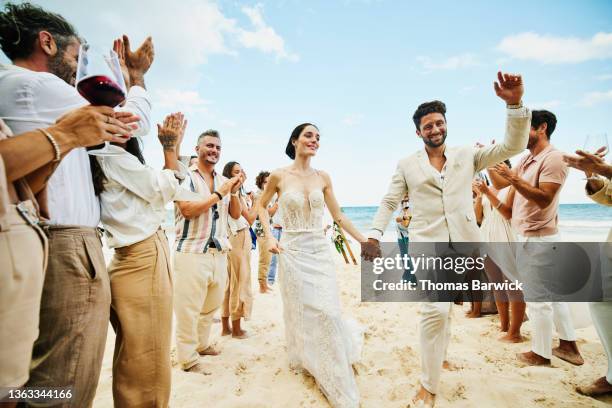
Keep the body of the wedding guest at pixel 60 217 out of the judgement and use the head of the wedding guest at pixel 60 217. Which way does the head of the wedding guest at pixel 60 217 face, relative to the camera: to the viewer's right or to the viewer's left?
to the viewer's right

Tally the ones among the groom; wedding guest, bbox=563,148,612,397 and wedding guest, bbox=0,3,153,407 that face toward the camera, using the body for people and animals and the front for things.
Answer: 1

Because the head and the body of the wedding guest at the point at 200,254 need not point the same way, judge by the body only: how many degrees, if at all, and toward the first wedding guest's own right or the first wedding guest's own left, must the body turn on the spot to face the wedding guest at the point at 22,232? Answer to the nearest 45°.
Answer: approximately 45° to the first wedding guest's own right

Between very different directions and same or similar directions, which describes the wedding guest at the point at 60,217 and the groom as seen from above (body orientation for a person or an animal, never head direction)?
very different directions

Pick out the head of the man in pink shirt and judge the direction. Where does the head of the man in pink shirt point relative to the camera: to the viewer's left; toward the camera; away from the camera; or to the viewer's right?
to the viewer's left

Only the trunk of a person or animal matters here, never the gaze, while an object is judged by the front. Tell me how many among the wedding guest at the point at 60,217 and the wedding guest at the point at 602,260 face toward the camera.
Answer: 0

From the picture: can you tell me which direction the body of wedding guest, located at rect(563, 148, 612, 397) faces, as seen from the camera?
to the viewer's left

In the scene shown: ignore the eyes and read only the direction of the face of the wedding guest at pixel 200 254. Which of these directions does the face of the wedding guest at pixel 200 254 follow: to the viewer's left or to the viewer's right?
to the viewer's right

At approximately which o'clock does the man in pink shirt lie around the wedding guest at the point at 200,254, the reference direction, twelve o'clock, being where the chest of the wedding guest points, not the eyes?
The man in pink shirt is roughly at 11 o'clock from the wedding guest.
